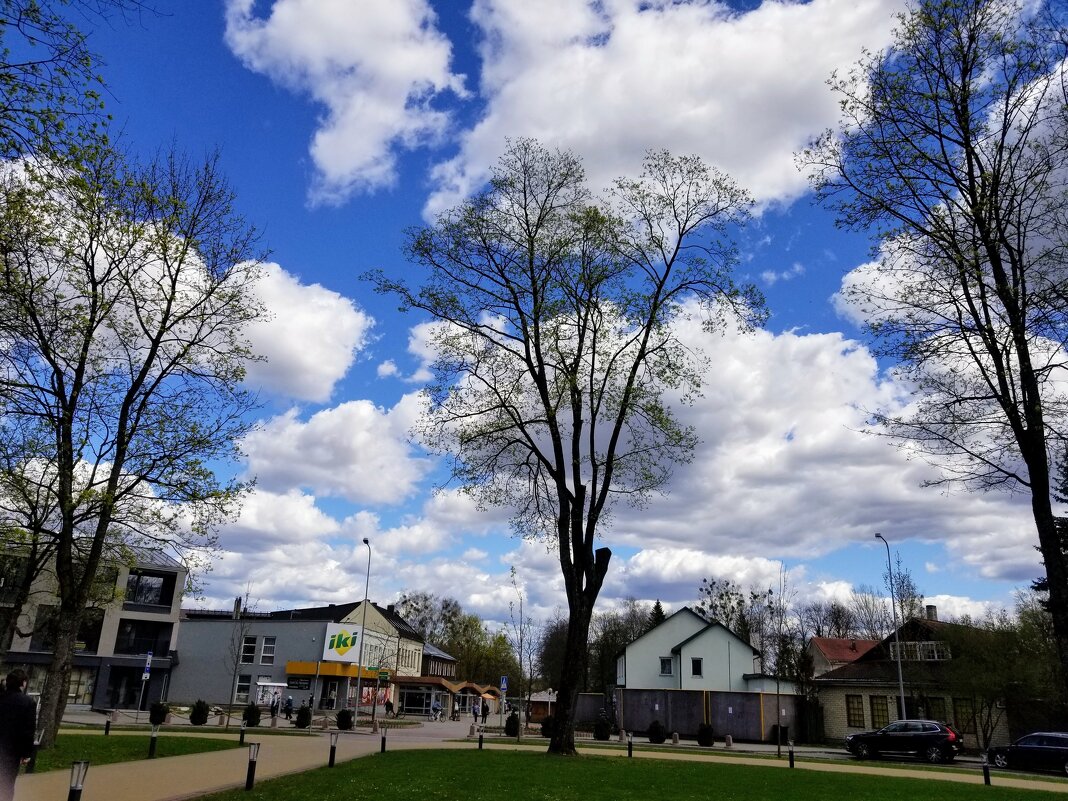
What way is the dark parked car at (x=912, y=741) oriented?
to the viewer's left

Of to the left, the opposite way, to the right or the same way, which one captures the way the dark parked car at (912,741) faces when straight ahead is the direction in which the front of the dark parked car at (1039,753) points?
the same way

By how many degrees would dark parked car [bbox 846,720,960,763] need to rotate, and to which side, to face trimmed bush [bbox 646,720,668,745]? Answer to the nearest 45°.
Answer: approximately 45° to its right

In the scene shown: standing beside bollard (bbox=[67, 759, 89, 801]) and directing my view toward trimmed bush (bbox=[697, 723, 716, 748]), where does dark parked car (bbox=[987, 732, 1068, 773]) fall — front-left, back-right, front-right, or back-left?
front-right

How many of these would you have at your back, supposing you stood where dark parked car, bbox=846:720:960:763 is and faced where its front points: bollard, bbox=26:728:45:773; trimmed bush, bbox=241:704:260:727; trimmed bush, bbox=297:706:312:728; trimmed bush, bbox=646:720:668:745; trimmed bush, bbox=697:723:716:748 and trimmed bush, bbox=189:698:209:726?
0

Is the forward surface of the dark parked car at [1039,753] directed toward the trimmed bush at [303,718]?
yes

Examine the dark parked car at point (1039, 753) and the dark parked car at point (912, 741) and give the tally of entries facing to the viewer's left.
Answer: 2

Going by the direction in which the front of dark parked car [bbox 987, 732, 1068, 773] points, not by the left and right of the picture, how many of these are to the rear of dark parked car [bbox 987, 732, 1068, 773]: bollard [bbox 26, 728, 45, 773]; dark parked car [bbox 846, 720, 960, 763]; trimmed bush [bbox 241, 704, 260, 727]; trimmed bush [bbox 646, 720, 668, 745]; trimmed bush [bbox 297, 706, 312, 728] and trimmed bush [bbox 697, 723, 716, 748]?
0

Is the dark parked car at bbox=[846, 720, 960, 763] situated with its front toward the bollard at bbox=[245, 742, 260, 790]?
no

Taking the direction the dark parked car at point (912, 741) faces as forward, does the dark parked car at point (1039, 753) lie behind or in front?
behind

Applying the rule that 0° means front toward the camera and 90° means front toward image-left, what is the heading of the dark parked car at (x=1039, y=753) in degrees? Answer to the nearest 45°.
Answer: approximately 90°

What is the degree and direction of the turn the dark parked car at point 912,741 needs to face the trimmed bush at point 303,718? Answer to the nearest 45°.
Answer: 0° — it already faces it

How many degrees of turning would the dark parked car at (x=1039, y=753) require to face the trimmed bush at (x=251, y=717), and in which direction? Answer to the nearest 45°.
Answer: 0° — it already faces it
